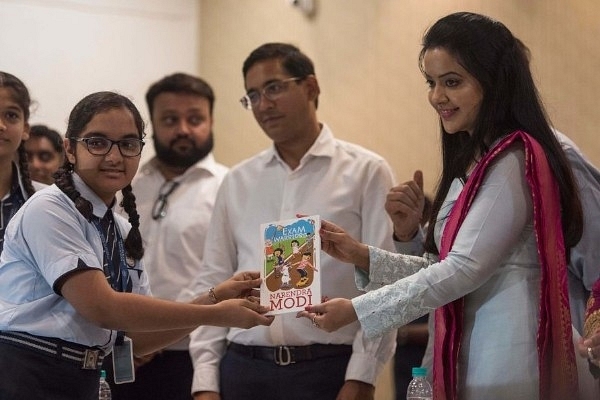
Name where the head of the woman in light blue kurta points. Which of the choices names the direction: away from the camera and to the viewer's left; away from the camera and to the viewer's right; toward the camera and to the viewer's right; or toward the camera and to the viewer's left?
toward the camera and to the viewer's left

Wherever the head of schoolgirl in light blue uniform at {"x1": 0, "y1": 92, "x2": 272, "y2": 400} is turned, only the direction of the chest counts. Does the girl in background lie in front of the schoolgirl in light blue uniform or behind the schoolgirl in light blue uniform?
behind

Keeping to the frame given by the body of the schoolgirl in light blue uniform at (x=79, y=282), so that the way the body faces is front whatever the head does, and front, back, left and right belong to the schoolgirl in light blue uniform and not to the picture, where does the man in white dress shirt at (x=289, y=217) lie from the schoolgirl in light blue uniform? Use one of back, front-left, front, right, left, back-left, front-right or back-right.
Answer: left

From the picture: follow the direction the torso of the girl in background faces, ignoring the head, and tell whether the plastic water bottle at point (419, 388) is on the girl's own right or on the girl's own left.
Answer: on the girl's own left

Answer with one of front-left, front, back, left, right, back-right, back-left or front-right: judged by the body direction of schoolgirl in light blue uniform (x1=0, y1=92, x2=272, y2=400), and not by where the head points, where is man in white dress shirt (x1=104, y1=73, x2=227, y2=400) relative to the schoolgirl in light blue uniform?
back-left

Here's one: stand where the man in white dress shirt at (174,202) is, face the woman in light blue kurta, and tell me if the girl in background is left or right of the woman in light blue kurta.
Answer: right

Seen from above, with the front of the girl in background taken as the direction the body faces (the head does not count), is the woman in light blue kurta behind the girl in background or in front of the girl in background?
in front

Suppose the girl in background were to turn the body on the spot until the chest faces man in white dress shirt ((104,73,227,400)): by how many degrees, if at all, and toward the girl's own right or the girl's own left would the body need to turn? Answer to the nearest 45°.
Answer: approximately 135° to the girl's own left

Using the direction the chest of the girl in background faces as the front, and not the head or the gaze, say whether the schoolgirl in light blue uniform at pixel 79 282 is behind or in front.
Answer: in front

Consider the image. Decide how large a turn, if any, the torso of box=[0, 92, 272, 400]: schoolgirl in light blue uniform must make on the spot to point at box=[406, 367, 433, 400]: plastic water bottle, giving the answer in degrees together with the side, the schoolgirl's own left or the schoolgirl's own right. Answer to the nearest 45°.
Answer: approximately 45° to the schoolgirl's own left

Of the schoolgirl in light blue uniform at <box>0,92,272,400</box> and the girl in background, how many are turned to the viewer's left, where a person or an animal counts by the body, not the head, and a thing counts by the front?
0

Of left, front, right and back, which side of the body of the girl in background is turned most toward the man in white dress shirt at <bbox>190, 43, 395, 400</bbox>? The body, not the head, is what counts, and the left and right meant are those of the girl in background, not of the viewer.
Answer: left

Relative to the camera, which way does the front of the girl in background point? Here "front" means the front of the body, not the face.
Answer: toward the camera
